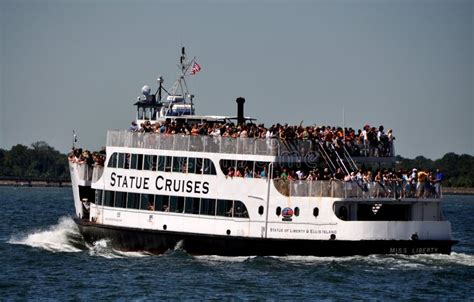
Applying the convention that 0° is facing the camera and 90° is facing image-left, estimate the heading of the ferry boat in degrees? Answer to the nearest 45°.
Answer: approximately 90°
